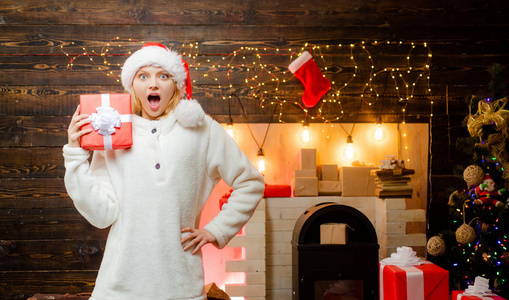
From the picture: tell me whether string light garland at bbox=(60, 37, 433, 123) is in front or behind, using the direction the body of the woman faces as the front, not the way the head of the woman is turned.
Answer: behind

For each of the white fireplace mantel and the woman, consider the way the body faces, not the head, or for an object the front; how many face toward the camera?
2

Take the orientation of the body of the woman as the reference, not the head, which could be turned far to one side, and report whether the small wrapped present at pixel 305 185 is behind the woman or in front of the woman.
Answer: behind

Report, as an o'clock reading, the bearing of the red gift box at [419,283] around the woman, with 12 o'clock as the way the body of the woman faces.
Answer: The red gift box is roughly at 8 o'clock from the woman.

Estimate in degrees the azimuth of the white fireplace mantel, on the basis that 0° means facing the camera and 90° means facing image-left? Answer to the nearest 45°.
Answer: approximately 0°
